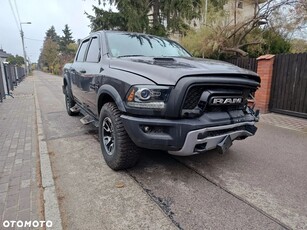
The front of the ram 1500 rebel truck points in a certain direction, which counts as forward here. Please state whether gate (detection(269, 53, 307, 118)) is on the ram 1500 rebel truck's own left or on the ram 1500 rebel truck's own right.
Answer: on the ram 1500 rebel truck's own left

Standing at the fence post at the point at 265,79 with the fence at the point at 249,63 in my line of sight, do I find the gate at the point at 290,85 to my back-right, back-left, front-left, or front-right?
back-right

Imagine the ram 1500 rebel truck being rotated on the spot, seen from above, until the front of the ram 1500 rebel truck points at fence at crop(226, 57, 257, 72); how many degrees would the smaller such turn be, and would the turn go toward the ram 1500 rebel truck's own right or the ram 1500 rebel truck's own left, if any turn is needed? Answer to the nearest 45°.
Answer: approximately 90° to the ram 1500 rebel truck's own left

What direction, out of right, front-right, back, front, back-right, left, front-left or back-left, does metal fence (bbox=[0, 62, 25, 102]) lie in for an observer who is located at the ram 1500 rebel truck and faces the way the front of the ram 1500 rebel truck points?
back

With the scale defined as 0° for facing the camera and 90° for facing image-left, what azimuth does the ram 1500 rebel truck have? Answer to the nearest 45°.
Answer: approximately 315°

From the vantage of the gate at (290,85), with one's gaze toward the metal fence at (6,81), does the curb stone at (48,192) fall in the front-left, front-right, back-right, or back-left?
front-left

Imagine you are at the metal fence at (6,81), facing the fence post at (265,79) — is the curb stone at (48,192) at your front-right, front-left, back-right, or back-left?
front-right

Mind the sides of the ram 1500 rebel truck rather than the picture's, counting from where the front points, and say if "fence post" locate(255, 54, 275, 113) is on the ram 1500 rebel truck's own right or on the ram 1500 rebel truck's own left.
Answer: on the ram 1500 rebel truck's own left

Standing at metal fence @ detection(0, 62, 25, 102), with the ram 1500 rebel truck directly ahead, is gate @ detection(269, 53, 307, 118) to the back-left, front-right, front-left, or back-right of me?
front-left
